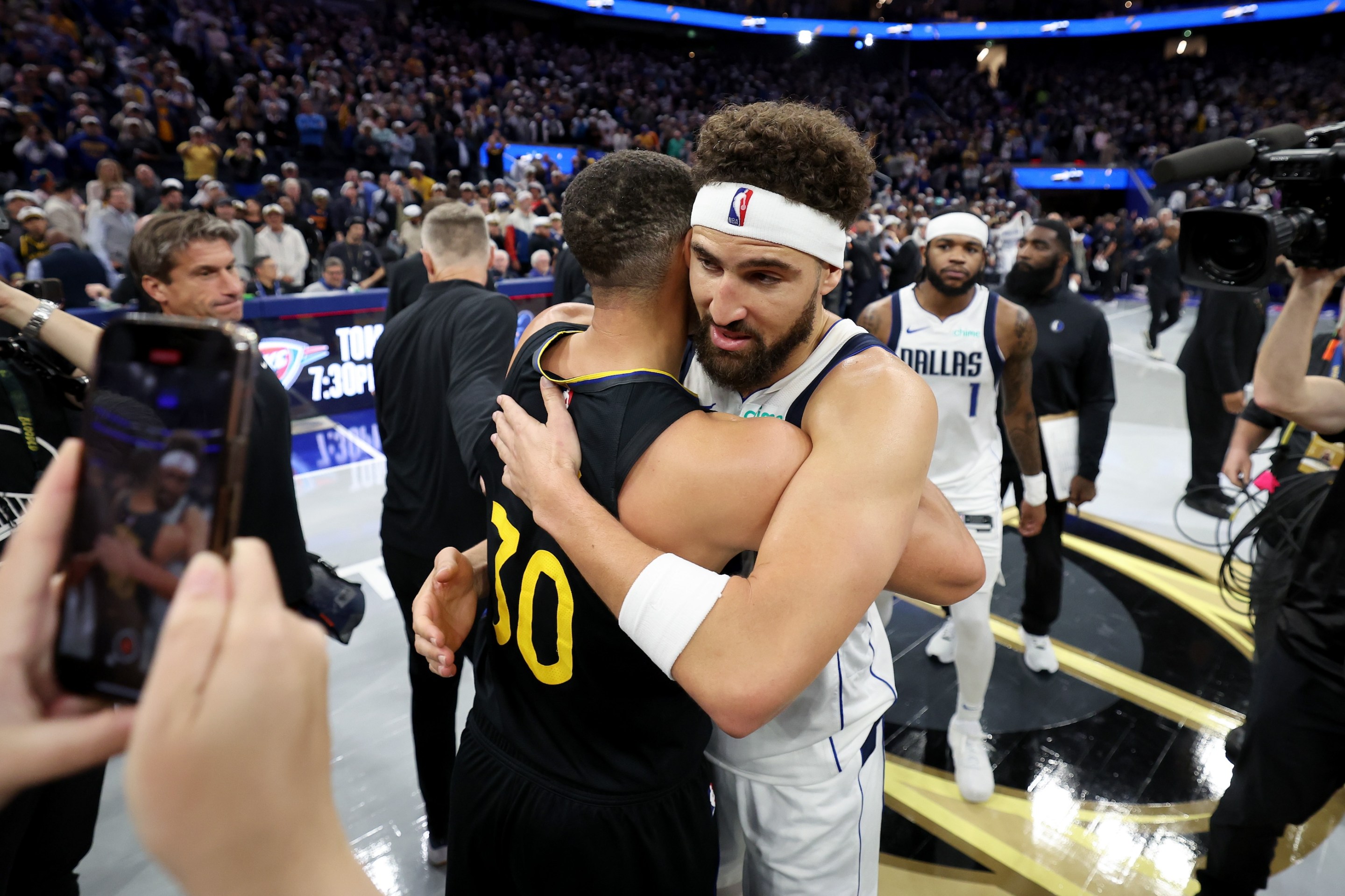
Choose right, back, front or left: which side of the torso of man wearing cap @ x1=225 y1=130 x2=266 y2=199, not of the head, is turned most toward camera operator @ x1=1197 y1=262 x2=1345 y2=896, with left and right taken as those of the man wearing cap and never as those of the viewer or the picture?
front

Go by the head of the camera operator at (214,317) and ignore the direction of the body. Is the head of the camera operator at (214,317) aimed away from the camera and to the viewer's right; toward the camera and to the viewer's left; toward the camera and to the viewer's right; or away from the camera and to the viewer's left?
toward the camera and to the viewer's right

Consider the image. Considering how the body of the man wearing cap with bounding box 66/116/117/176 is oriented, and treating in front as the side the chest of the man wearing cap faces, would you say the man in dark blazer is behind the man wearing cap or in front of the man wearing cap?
in front

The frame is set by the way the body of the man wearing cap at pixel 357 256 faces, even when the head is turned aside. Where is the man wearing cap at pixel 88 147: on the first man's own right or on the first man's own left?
on the first man's own right

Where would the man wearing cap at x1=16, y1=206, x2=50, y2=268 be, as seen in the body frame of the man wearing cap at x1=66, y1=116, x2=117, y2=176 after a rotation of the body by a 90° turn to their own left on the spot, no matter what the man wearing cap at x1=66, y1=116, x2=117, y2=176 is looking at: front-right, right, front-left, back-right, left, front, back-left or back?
right

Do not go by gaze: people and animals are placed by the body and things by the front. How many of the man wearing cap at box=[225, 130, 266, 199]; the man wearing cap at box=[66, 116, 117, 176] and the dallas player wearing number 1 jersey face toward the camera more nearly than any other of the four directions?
3

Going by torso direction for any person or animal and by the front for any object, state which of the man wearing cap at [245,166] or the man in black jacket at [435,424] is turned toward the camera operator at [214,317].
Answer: the man wearing cap

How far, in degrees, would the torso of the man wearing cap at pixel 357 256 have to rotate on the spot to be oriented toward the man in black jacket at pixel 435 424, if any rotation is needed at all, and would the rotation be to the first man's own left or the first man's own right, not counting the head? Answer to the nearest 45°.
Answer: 0° — they already face them

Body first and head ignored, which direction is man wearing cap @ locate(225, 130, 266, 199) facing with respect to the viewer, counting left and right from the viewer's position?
facing the viewer

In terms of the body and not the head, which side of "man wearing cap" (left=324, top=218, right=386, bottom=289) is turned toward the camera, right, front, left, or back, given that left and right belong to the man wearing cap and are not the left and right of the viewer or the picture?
front

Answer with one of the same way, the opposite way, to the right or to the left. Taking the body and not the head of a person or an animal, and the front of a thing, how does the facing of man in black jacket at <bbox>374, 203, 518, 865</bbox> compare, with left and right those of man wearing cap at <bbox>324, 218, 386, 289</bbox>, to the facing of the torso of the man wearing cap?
the opposite way

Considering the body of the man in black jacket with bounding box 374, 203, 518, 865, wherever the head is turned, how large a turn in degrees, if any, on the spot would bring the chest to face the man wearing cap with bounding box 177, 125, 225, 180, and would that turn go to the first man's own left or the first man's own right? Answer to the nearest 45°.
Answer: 0° — they already face them

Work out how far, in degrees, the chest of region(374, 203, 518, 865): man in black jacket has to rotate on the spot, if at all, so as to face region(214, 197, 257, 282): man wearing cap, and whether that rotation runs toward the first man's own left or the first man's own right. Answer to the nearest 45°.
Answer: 0° — they already face them
